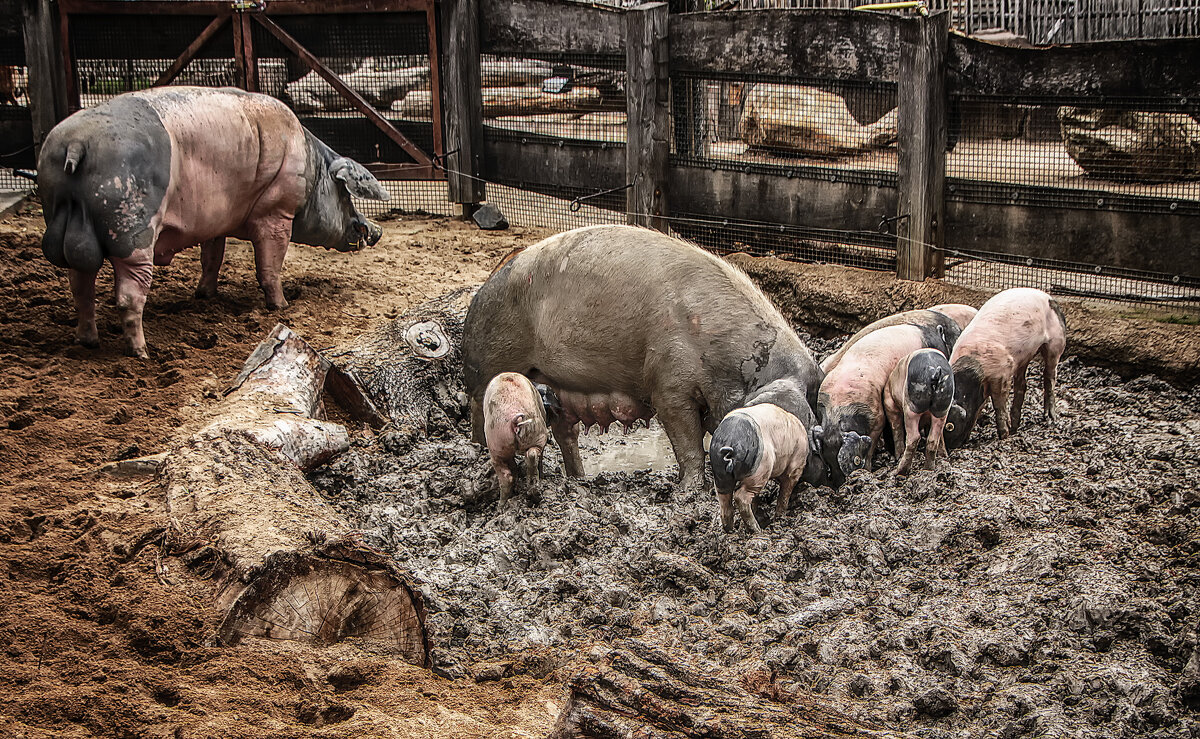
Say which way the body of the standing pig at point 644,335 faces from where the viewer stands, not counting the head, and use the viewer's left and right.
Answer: facing to the right of the viewer

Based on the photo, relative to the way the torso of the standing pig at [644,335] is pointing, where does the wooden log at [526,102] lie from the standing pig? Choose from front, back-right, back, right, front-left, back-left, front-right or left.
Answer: left

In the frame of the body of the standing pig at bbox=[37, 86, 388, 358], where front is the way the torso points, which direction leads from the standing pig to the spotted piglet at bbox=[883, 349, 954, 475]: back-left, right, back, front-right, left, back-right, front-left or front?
right

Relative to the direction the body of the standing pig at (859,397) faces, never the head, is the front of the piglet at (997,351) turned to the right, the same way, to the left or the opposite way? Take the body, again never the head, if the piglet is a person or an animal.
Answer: the same way

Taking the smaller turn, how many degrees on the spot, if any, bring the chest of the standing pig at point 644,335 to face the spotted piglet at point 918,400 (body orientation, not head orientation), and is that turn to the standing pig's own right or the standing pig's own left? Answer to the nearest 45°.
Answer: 0° — it already faces it

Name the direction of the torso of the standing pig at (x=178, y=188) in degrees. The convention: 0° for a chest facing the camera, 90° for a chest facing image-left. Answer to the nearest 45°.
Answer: approximately 225°

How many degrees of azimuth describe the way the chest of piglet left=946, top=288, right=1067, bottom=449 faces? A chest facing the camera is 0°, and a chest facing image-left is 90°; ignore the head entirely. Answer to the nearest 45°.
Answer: approximately 45°

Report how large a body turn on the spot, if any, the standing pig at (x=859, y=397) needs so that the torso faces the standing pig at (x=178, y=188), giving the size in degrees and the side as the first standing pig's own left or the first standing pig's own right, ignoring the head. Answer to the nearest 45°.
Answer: approximately 45° to the first standing pig's own right

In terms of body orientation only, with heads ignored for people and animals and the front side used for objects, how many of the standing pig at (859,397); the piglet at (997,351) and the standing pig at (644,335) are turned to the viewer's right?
1

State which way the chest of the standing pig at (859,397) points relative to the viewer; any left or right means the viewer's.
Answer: facing the viewer and to the left of the viewer

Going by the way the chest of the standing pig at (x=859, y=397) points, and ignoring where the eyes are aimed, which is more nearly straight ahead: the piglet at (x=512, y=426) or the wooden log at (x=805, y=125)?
the piglet
